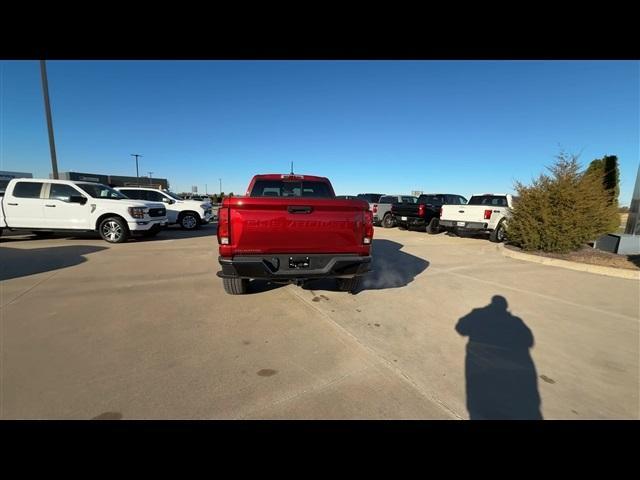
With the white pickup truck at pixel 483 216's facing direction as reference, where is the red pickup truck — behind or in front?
behind

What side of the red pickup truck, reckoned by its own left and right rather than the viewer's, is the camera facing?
back

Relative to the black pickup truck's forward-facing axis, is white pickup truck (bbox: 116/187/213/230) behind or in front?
behind

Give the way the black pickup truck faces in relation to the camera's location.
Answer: facing away from the viewer and to the right of the viewer

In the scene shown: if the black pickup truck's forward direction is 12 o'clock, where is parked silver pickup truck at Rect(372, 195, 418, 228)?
The parked silver pickup truck is roughly at 9 o'clock from the black pickup truck.

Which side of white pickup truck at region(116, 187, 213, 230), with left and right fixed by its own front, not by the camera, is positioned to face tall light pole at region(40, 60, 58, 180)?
back

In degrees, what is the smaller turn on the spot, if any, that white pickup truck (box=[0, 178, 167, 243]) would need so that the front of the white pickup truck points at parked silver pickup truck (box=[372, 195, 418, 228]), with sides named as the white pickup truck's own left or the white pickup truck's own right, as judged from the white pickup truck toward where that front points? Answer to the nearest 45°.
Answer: approximately 45° to the white pickup truck's own left

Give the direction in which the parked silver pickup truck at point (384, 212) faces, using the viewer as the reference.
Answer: facing away from the viewer and to the right of the viewer

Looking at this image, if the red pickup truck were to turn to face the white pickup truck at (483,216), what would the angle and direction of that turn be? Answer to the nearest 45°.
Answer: approximately 45° to its right

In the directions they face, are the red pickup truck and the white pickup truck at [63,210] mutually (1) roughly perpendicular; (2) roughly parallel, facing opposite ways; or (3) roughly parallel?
roughly perpendicular

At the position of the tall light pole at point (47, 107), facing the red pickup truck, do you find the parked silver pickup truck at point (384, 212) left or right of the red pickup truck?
left

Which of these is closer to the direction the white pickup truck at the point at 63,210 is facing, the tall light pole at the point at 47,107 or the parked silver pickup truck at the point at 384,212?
the parked silver pickup truck
